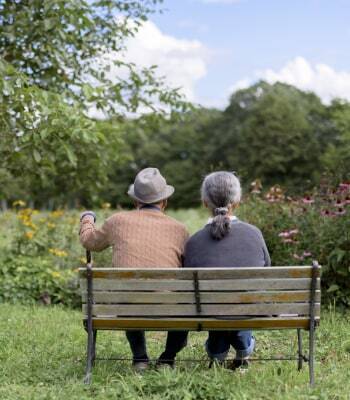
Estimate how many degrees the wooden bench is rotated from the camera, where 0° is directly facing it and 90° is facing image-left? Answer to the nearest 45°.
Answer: approximately 180°

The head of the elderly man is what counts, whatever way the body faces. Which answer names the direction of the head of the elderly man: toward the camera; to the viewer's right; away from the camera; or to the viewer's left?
away from the camera

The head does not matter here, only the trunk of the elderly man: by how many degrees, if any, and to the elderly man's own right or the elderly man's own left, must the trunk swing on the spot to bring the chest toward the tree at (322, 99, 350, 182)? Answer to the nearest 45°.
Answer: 0° — they already face it

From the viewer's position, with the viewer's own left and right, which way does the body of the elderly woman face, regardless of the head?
facing away from the viewer

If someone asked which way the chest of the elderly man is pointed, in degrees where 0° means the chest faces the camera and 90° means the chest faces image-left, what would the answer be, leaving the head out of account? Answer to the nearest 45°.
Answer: approximately 180°

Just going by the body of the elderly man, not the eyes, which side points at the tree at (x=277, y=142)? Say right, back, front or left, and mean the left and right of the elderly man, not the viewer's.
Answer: front

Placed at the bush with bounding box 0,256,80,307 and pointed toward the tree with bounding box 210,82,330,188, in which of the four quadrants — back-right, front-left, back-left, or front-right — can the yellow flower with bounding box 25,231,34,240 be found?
front-left

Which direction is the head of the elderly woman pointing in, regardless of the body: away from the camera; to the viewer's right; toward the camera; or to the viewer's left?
away from the camera

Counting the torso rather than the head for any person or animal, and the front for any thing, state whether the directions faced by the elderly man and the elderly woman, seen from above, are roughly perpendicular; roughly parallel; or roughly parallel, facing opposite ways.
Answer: roughly parallel
